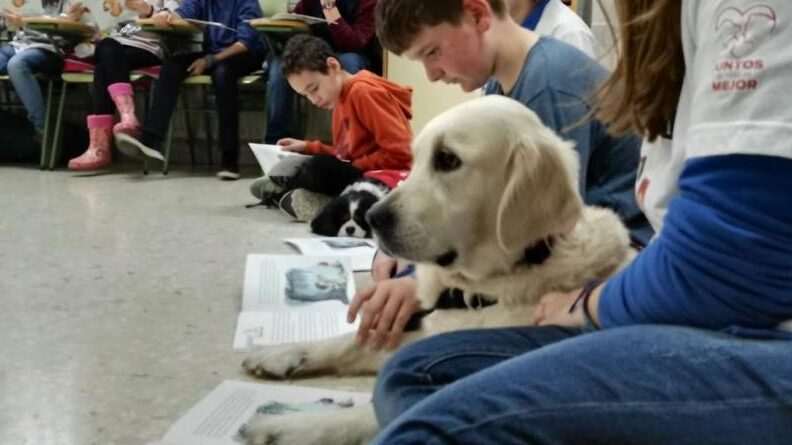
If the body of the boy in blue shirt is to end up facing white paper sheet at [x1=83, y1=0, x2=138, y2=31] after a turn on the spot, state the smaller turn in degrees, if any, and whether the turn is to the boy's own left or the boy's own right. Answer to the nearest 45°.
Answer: approximately 90° to the boy's own right

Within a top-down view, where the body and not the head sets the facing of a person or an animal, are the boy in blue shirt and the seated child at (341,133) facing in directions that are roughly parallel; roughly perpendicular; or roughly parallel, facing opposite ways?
roughly parallel

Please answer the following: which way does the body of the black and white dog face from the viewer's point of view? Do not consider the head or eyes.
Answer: toward the camera

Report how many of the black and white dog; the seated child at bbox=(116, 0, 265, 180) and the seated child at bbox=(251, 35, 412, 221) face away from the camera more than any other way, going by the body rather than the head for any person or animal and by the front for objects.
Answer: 0

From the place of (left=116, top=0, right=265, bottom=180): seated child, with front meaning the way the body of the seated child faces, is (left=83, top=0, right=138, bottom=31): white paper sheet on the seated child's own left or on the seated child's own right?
on the seated child's own right

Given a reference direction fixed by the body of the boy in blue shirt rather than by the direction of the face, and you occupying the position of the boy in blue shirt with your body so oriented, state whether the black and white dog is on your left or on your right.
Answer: on your right

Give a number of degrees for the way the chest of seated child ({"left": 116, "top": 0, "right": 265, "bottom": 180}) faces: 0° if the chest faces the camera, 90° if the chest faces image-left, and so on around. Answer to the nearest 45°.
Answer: approximately 45°

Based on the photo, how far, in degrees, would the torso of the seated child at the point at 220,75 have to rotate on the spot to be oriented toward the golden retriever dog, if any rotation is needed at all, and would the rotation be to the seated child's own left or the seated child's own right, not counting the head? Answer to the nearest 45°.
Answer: approximately 45° to the seated child's own left

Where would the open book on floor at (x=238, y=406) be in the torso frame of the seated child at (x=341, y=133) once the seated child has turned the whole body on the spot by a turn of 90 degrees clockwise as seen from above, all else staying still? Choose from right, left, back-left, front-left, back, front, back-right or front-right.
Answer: back-left

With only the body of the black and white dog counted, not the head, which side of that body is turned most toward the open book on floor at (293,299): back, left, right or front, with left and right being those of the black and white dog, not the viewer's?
front

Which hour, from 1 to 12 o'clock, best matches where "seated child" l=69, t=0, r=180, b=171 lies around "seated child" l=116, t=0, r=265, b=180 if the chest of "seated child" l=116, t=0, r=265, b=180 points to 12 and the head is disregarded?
"seated child" l=69, t=0, r=180, b=171 is roughly at 2 o'clock from "seated child" l=116, t=0, r=265, b=180.

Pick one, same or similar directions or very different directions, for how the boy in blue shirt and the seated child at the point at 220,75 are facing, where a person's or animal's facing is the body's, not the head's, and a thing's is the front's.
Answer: same or similar directions
